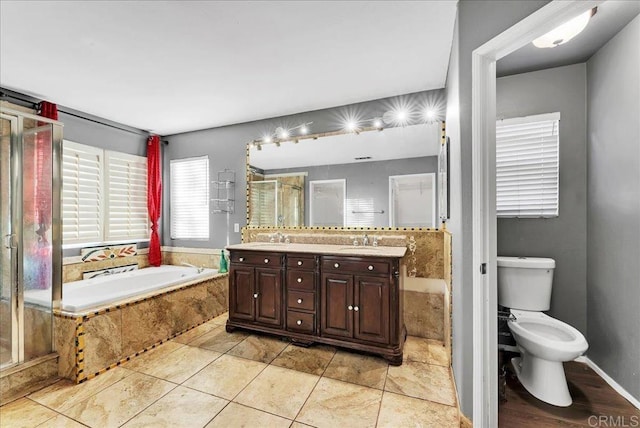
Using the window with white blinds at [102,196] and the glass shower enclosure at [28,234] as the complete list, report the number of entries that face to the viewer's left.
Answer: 0

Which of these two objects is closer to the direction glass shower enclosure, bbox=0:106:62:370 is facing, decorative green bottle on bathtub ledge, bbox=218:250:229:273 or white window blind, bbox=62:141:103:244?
the decorative green bottle on bathtub ledge

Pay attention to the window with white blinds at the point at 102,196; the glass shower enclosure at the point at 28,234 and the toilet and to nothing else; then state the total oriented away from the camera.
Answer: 0

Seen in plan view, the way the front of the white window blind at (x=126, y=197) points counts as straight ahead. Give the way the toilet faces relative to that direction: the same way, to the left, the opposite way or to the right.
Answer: to the right

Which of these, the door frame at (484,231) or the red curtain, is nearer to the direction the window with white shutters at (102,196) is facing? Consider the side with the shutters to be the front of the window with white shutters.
the door frame

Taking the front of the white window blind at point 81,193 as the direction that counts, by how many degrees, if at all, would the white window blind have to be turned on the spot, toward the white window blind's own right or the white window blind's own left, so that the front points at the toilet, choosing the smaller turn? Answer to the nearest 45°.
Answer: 0° — it already faces it

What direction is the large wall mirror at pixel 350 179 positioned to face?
toward the camera

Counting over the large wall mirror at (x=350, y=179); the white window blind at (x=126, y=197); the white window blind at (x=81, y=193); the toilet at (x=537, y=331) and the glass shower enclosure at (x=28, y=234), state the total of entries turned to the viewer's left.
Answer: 0

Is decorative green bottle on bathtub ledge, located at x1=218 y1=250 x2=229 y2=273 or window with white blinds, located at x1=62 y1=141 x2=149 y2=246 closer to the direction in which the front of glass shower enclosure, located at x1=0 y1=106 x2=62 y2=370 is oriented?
the decorative green bottle on bathtub ledge

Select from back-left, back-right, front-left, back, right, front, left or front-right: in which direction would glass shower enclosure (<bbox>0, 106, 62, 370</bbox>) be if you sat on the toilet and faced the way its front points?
right

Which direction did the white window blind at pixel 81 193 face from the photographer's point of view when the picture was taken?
facing the viewer and to the right of the viewer

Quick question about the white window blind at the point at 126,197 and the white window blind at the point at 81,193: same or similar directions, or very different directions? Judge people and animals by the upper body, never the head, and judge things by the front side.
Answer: same or similar directions

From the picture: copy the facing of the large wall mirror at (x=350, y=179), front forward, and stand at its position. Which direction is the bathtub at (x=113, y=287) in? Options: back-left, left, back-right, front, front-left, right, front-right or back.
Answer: right

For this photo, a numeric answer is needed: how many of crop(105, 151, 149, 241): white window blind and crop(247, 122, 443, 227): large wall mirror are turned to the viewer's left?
0

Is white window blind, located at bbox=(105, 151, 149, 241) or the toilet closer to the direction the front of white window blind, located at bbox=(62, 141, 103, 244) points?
the toilet

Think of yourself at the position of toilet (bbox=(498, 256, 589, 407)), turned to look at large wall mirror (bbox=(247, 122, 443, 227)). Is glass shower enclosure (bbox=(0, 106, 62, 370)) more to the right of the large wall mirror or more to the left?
left

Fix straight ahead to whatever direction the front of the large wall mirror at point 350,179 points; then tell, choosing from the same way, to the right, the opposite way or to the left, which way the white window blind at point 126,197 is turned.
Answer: to the left

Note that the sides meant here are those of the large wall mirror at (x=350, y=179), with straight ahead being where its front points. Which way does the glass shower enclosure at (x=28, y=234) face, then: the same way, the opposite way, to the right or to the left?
to the left

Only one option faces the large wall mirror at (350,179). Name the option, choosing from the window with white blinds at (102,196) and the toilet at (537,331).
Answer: the window with white blinds

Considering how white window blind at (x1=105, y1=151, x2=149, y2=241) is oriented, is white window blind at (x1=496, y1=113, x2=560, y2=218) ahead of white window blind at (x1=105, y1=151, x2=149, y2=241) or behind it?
ahead
